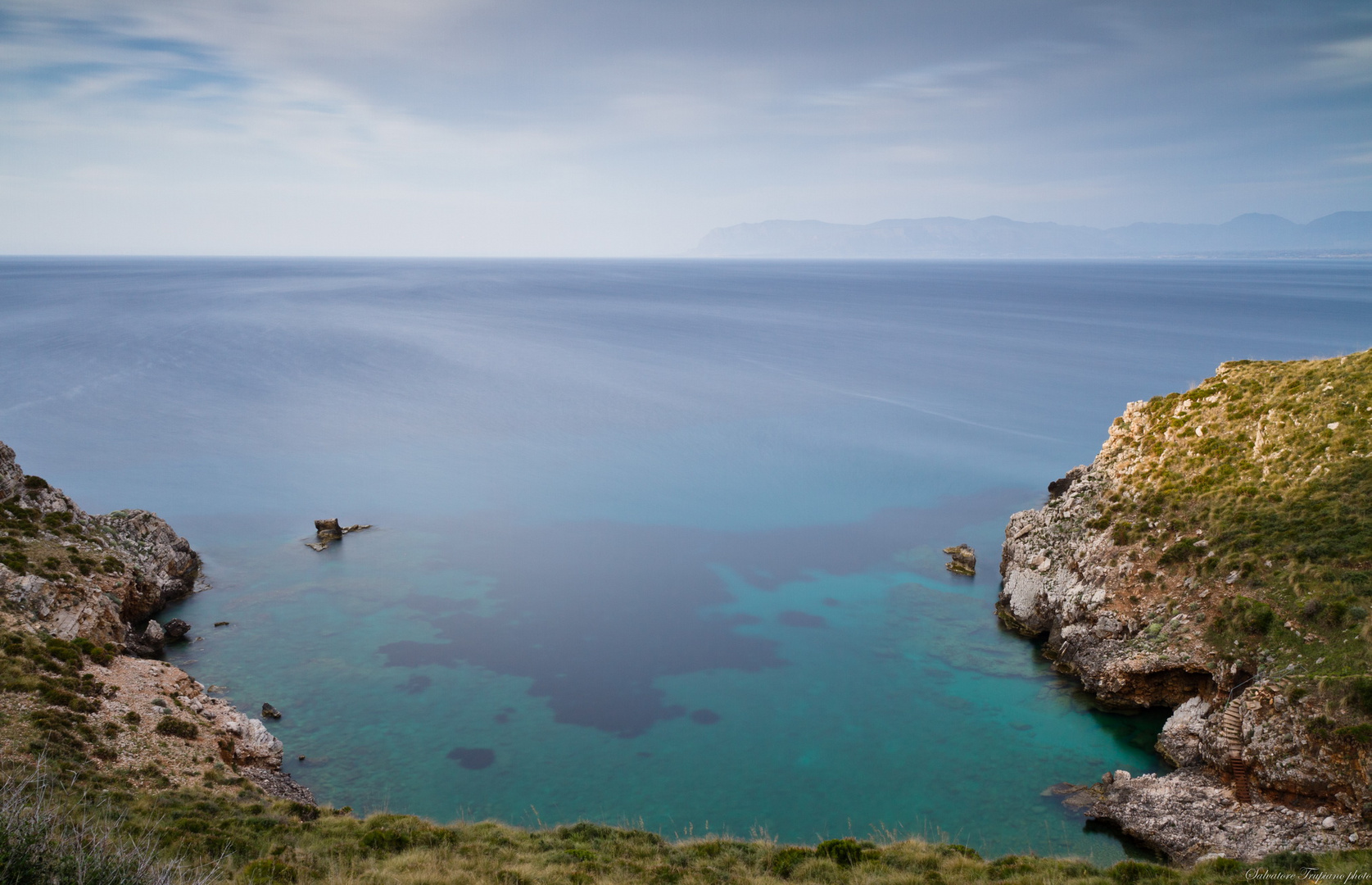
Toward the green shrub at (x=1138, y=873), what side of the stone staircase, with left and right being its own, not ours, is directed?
front

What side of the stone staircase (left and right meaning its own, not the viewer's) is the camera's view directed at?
front

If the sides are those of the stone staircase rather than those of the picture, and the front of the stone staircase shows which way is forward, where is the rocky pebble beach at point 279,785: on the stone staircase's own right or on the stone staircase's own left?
on the stone staircase's own right

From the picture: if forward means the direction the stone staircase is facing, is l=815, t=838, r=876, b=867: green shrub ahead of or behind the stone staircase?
ahead

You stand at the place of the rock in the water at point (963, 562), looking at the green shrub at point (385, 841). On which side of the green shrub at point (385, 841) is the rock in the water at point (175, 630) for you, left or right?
right
